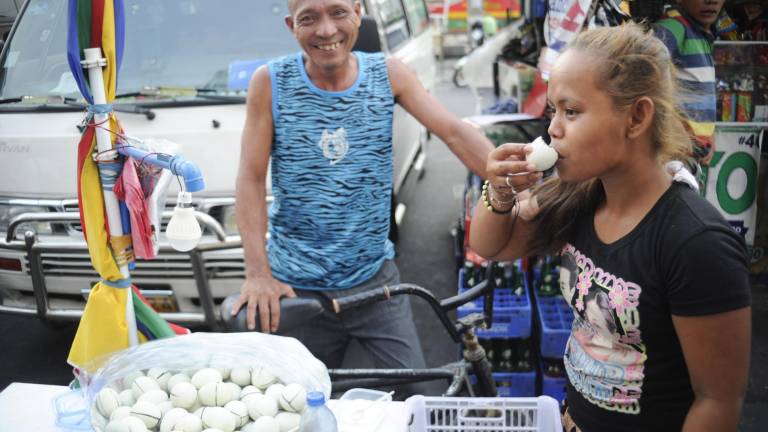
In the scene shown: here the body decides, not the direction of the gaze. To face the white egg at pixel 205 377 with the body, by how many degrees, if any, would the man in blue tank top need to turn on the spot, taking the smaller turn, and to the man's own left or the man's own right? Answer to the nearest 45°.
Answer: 0° — they already face it

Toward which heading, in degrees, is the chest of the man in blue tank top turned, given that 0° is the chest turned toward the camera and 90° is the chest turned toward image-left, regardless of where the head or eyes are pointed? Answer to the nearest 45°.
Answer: approximately 0°

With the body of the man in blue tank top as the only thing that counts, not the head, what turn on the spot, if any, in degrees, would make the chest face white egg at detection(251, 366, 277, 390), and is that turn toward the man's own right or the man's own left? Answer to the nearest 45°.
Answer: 0° — they already face it

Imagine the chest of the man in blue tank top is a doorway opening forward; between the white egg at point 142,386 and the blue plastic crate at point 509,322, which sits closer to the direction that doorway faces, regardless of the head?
the white egg

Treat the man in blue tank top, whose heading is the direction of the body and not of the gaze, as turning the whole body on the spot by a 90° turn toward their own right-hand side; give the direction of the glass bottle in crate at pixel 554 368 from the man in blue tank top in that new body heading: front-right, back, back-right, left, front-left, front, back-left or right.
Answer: back-right

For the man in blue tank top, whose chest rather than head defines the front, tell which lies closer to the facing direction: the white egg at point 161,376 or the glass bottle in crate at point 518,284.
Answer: the white egg
